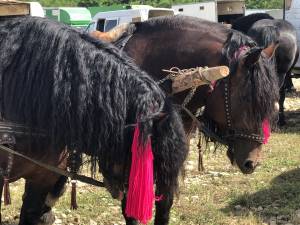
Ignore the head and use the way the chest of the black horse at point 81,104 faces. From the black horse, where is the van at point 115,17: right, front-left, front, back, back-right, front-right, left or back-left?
left

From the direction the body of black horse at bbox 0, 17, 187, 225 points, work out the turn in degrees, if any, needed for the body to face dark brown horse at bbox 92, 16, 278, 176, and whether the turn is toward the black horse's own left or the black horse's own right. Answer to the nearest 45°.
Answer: approximately 45° to the black horse's own left

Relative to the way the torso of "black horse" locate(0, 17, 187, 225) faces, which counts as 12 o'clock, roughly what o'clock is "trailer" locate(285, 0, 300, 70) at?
The trailer is roughly at 10 o'clock from the black horse.

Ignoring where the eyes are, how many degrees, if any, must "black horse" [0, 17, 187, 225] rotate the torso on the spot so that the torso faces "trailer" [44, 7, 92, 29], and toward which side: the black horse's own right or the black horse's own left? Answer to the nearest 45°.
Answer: approximately 90° to the black horse's own left

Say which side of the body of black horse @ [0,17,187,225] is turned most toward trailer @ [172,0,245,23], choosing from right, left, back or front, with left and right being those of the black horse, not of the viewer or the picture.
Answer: left

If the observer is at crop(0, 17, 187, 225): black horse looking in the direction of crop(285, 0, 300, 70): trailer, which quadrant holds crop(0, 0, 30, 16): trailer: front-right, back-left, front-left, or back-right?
front-left

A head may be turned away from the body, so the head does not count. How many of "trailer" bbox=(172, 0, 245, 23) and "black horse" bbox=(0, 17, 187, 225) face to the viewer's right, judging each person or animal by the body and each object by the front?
1

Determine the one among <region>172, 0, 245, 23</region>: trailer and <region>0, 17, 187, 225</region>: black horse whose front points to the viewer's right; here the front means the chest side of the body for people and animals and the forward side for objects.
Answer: the black horse

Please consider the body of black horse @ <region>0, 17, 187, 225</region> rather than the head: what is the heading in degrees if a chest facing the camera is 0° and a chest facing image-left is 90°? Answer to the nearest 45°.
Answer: approximately 270°
